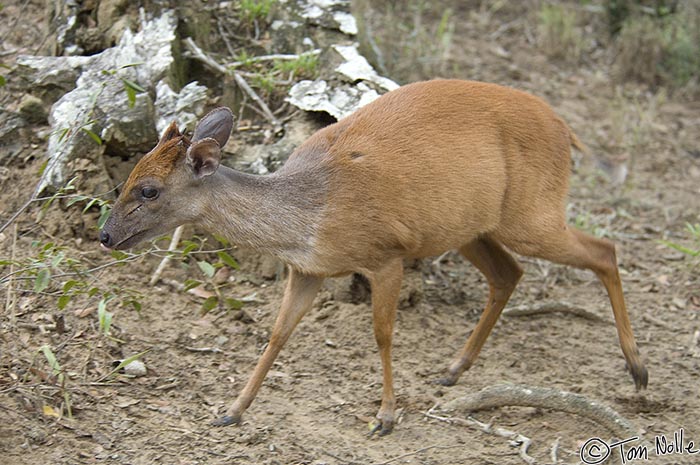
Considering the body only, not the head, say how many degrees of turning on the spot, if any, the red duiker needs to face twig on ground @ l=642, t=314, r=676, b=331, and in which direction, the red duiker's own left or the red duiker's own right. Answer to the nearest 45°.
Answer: approximately 135° to the red duiker's own right

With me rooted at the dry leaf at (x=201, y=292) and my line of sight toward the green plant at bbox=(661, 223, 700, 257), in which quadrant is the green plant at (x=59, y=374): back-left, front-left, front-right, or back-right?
back-right

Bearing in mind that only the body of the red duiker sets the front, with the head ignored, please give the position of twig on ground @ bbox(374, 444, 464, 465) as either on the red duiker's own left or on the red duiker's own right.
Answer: on the red duiker's own left

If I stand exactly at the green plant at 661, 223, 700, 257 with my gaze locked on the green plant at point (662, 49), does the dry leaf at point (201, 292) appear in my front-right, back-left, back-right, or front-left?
back-left

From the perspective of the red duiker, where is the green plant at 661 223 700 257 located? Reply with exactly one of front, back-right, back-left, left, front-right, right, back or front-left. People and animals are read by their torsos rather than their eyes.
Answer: back-right

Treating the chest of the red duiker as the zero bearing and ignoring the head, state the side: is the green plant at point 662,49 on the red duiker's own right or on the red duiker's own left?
on the red duiker's own right

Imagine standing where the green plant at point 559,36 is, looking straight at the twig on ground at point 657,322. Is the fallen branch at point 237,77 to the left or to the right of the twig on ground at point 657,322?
right

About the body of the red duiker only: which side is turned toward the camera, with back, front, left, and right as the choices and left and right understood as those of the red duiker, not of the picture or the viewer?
left

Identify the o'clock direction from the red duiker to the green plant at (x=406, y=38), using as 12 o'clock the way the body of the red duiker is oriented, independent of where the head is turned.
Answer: The green plant is roughly at 3 o'clock from the red duiker.

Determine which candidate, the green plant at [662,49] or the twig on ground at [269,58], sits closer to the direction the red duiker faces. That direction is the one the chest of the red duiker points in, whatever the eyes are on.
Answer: the twig on ground

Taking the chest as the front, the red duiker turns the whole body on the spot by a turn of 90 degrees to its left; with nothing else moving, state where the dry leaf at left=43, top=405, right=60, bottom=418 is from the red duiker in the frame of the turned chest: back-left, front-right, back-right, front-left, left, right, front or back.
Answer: front-right

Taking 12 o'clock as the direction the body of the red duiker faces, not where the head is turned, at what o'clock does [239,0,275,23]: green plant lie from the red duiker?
The green plant is roughly at 2 o'clock from the red duiker.
